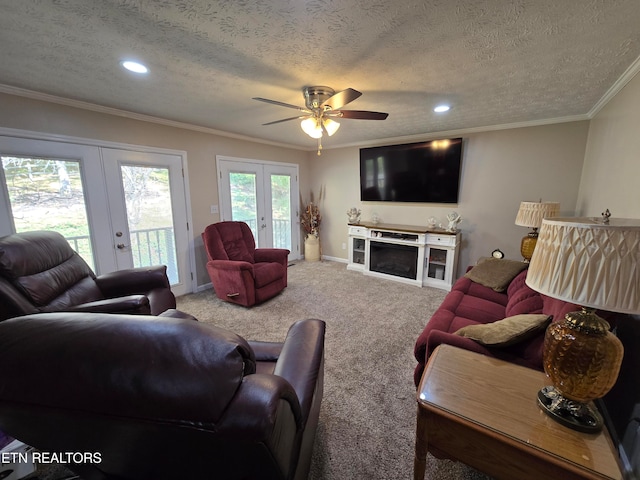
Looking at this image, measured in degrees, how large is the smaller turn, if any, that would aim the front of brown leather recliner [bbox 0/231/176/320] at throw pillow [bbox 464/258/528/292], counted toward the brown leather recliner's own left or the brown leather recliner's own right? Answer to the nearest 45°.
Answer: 0° — it already faces it

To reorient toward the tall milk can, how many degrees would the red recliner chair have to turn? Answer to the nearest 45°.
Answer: approximately 90° to its left

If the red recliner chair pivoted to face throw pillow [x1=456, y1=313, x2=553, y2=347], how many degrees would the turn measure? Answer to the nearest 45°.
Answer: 0° — it already faces it

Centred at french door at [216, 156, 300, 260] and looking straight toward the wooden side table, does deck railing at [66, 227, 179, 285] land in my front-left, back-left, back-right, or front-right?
front-right

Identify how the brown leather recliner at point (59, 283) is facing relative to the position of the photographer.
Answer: facing the viewer and to the right of the viewer

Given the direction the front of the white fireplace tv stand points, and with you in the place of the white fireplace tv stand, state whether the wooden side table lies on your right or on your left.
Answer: on your left

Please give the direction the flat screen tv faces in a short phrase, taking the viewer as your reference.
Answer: facing the viewer and to the left of the viewer

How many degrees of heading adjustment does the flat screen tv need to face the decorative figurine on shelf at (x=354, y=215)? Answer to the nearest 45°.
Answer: approximately 45° to its right

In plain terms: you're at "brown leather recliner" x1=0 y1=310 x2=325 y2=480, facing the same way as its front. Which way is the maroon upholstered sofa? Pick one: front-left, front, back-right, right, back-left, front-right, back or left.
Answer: front-right

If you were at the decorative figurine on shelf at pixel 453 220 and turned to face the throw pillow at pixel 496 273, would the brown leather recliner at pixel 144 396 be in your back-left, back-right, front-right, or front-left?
front-right

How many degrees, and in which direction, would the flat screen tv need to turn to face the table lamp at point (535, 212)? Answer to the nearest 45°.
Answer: approximately 90° to its left

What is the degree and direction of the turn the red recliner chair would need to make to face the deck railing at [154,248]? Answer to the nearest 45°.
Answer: approximately 135° to its right

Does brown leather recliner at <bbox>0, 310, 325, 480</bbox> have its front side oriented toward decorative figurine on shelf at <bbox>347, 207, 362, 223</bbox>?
yes

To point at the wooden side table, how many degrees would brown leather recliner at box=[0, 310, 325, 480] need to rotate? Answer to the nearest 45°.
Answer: approximately 45° to its right

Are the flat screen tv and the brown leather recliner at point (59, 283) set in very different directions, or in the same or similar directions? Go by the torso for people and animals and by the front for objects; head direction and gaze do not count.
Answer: very different directions
